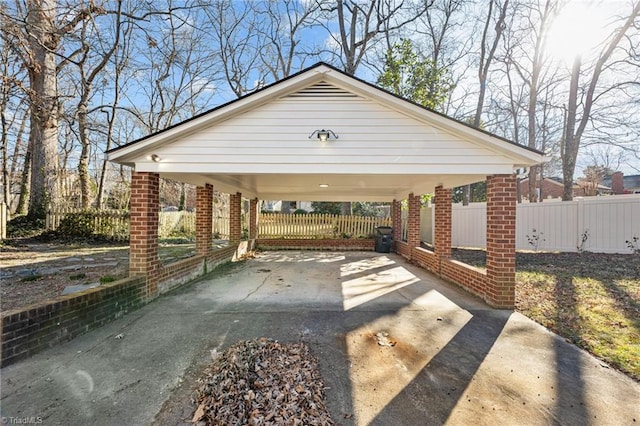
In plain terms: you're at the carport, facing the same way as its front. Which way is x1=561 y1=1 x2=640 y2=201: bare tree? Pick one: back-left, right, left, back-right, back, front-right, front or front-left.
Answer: back-left

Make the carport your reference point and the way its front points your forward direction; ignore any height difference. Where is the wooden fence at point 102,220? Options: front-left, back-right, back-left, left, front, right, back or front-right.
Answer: back-right

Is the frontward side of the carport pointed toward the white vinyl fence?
no

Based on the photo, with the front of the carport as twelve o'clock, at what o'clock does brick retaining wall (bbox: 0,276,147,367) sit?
The brick retaining wall is roughly at 2 o'clock from the carport.

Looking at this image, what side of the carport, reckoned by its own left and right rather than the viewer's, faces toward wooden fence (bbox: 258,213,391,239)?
back

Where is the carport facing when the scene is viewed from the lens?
facing the viewer

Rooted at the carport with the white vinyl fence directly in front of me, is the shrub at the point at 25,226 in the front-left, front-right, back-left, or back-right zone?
back-left

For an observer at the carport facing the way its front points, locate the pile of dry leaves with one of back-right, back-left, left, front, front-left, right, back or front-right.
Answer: front
